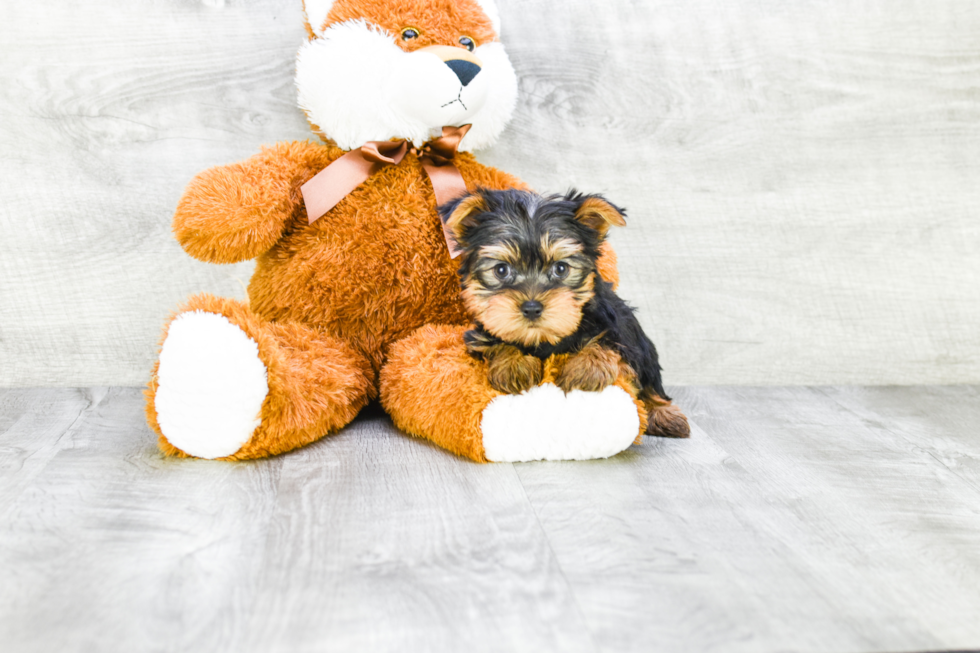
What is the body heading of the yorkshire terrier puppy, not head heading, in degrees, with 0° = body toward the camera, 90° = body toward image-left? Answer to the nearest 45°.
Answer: approximately 45°
